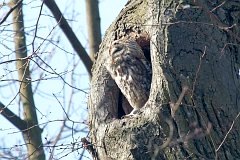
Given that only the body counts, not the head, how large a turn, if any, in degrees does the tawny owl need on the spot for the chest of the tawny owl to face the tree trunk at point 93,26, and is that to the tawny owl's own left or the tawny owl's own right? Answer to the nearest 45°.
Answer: approximately 135° to the tawny owl's own right

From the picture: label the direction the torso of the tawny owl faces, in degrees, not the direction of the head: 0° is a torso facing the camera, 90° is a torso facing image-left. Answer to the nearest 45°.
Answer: approximately 45°

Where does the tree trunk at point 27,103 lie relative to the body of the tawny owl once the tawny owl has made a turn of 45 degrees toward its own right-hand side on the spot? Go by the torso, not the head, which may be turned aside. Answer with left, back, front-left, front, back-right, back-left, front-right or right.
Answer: front-right

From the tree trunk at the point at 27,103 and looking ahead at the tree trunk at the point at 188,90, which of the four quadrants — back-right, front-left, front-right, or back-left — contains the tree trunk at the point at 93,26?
front-left
